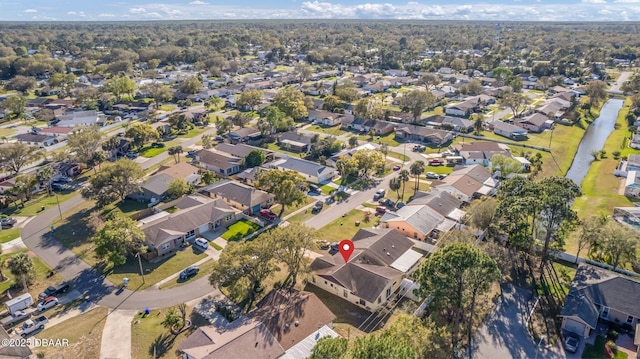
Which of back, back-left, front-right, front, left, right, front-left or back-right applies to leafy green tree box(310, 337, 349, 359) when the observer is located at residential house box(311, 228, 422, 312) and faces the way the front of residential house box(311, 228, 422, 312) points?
back-left

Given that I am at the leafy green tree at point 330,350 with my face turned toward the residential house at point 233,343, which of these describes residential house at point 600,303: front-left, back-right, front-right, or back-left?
back-right

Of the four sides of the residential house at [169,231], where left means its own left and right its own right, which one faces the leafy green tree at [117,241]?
right

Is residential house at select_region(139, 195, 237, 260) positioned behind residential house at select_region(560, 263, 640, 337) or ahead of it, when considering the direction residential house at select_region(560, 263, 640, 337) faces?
ahead

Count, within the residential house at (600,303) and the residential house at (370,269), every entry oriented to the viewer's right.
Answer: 0

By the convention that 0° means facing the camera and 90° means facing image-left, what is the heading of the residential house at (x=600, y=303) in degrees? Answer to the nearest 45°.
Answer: approximately 45°

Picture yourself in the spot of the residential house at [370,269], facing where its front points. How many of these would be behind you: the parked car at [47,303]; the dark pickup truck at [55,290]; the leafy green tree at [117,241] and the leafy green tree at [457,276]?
1

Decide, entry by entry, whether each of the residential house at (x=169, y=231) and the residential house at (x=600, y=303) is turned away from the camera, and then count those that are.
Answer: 0

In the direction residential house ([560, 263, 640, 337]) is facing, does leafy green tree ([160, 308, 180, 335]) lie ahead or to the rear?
ahead
